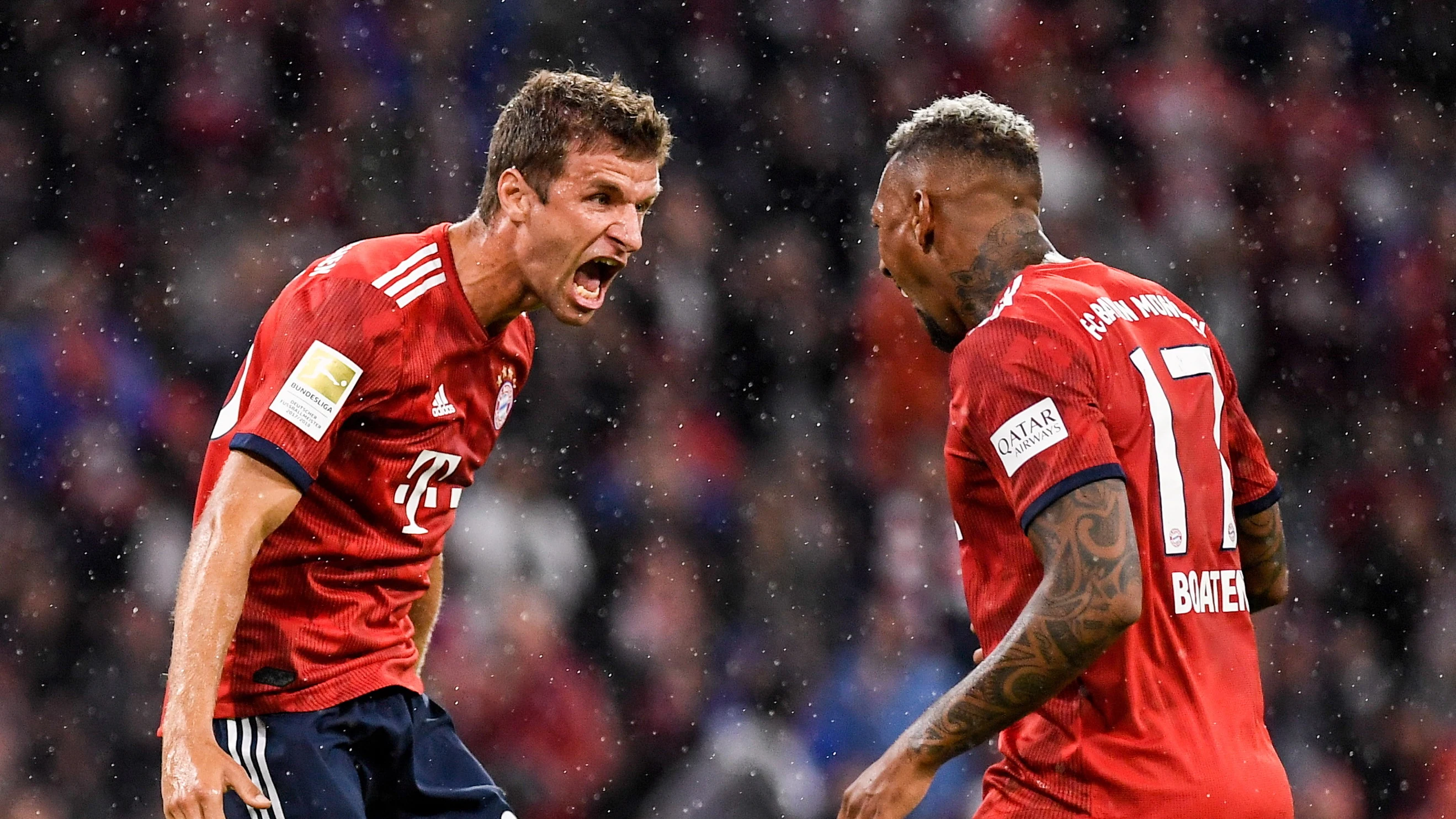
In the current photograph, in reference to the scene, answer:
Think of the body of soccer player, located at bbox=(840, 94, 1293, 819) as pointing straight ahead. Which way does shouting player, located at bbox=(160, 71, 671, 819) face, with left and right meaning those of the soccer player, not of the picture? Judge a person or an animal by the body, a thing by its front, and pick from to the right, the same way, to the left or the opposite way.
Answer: the opposite way

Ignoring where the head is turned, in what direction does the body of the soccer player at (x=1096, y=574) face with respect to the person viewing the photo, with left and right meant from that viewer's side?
facing away from the viewer and to the left of the viewer

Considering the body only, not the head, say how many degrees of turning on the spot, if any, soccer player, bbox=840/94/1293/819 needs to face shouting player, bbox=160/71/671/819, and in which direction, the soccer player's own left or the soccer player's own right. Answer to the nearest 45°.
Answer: approximately 45° to the soccer player's own left

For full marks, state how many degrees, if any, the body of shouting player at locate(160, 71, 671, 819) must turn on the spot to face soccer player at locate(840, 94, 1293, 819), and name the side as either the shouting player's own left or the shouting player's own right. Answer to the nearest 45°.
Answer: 0° — they already face them

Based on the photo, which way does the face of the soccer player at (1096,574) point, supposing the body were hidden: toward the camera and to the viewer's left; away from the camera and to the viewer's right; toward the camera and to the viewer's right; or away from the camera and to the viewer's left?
away from the camera and to the viewer's left
